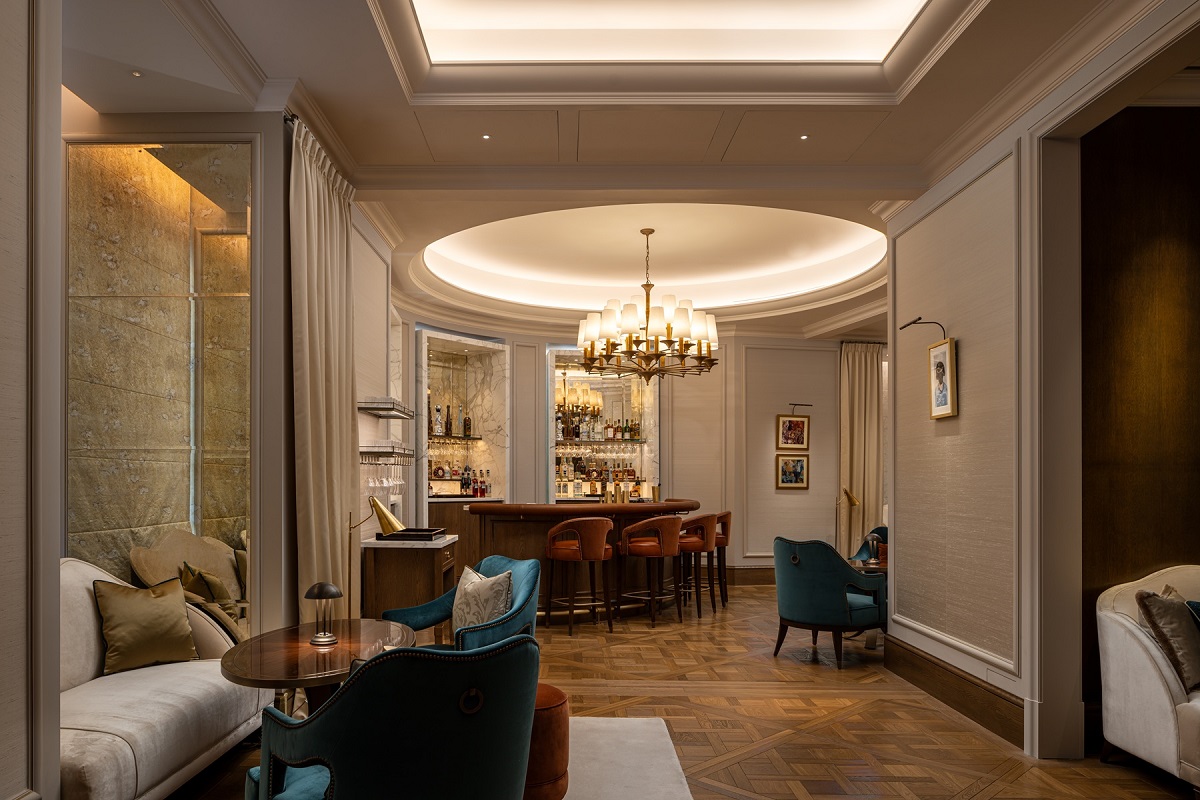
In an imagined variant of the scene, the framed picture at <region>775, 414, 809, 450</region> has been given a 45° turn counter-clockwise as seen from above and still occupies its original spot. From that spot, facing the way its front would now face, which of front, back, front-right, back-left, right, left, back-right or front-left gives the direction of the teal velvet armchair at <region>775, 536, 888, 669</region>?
front-right

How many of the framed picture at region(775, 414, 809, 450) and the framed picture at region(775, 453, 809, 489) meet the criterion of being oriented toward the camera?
2

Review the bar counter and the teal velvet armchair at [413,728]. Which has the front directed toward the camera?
the bar counter

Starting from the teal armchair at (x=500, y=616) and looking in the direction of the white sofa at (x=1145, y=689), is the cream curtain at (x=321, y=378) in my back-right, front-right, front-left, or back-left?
back-left

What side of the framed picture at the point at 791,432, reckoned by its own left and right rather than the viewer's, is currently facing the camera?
front

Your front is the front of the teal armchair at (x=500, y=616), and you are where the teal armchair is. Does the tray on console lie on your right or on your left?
on your right

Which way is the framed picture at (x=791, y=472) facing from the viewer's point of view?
toward the camera

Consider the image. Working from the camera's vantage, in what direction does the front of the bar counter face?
facing the viewer

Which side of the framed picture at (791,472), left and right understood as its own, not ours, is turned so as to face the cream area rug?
front

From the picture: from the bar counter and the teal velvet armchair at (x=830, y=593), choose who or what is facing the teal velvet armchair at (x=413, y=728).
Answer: the bar counter

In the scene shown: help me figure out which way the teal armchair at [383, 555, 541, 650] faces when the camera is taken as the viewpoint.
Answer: facing the viewer and to the left of the viewer
